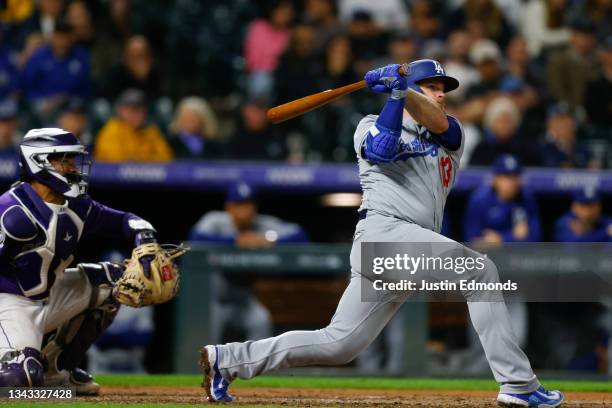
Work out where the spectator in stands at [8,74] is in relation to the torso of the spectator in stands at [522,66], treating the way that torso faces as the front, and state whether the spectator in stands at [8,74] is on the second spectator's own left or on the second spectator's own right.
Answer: on the second spectator's own right

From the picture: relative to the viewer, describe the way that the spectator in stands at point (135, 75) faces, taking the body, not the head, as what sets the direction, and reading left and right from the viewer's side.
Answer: facing the viewer

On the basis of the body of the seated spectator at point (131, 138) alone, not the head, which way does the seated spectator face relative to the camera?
toward the camera

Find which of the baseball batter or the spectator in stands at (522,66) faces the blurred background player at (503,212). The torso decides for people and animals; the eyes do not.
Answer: the spectator in stands

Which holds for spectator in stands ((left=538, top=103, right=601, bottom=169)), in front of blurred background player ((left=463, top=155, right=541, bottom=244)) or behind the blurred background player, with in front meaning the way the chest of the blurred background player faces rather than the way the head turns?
behind

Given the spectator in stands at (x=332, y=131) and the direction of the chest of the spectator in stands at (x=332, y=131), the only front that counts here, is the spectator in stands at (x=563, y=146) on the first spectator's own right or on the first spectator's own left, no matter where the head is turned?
on the first spectator's own left

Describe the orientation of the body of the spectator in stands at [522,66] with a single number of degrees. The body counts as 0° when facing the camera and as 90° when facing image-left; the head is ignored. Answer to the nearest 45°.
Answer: approximately 0°

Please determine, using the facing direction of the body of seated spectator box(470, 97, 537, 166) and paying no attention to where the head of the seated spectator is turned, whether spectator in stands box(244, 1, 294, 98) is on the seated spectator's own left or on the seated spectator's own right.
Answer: on the seated spectator's own right

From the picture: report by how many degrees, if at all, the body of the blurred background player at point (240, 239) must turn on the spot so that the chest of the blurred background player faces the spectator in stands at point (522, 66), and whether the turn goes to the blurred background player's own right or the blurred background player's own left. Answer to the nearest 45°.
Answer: approximately 135° to the blurred background player's own left

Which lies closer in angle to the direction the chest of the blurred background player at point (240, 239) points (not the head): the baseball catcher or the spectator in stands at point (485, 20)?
the baseball catcher

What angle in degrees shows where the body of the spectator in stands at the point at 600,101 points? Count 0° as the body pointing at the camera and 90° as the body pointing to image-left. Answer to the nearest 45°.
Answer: approximately 0°

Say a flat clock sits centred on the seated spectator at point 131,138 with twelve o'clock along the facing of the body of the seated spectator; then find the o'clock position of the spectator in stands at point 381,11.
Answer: The spectator in stands is roughly at 8 o'clock from the seated spectator.
